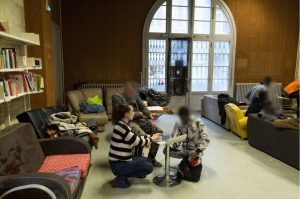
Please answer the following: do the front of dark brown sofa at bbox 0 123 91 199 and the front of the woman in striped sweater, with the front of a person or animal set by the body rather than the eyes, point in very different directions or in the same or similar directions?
same or similar directions

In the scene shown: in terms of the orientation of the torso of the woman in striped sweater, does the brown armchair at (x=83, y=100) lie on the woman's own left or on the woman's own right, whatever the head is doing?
on the woman's own left

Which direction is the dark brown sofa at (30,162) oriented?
to the viewer's right

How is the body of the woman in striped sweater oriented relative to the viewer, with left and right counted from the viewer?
facing to the right of the viewer

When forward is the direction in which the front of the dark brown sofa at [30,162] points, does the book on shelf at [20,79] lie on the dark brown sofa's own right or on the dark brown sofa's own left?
on the dark brown sofa's own left

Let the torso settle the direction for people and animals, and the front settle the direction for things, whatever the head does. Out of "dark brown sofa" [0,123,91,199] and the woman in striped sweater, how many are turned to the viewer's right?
2

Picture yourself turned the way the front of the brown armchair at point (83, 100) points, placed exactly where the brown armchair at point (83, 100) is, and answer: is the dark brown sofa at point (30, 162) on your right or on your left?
on your right

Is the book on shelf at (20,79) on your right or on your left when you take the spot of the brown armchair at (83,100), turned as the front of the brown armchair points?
on your right

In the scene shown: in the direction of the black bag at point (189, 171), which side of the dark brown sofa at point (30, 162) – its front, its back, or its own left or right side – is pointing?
front

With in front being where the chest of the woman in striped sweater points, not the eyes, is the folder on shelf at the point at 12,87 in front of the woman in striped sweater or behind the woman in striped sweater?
behind

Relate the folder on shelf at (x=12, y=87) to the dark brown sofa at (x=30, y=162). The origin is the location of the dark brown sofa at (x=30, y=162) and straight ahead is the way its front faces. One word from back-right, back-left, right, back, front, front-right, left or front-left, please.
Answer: left

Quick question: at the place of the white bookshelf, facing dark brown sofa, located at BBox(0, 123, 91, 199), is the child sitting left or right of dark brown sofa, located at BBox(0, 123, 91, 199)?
left

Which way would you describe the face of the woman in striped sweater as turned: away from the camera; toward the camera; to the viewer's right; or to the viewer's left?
to the viewer's right

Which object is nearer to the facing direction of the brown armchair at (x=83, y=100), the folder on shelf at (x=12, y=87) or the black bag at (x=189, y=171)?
the black bag

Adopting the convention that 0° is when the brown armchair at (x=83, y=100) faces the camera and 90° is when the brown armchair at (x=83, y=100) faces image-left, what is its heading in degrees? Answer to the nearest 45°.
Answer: approximately 315°
